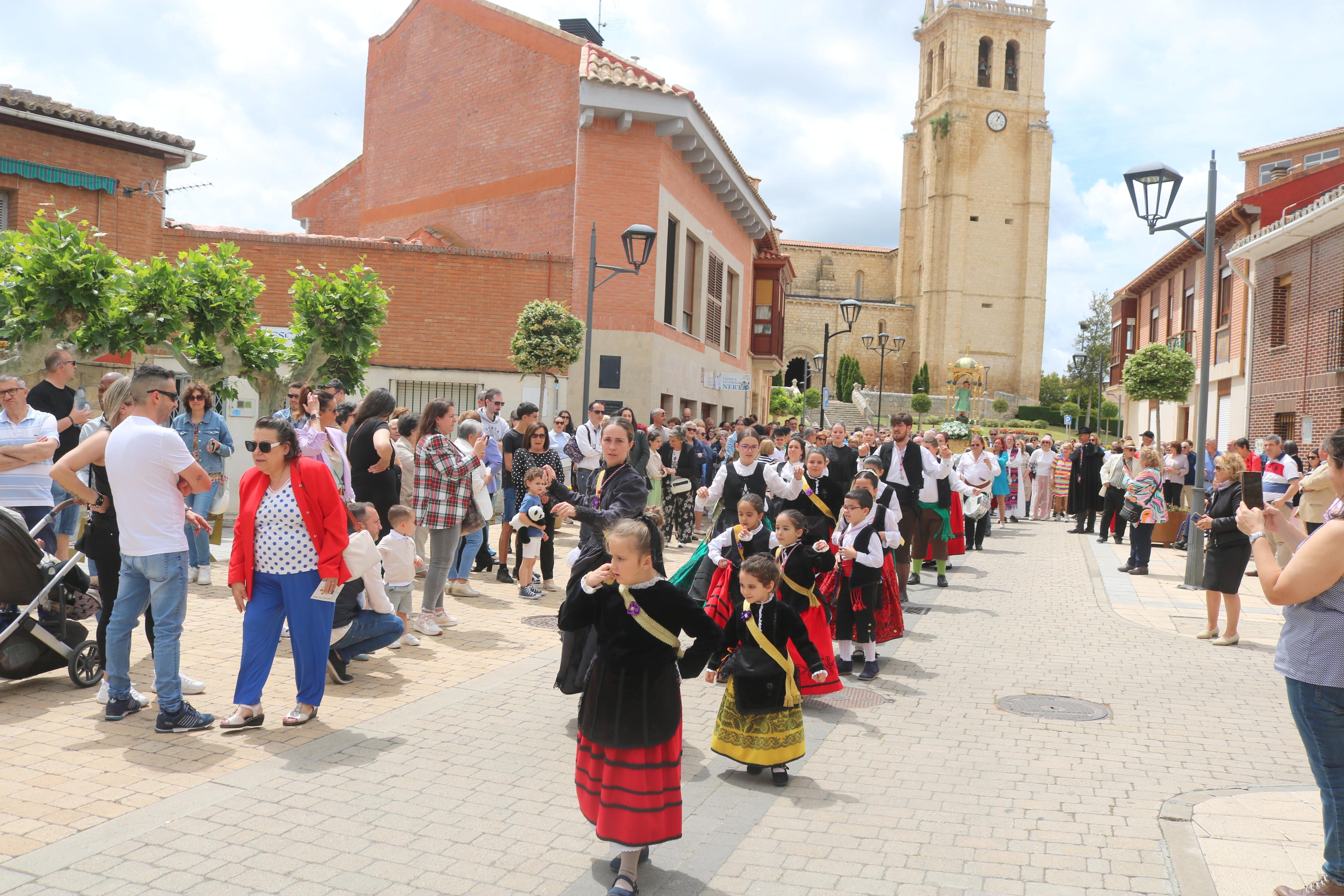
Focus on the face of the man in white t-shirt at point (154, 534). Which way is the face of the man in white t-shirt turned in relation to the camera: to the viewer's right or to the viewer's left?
to the viewer's right

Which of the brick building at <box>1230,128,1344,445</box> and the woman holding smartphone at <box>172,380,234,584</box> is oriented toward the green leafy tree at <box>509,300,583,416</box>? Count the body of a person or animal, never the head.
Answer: the brick building

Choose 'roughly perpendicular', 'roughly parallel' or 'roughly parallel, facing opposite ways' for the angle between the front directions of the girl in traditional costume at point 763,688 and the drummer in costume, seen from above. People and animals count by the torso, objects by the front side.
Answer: roughly parallel

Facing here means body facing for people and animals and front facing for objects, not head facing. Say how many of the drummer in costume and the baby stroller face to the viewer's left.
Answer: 1

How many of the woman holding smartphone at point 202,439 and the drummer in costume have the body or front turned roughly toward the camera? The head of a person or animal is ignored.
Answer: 2

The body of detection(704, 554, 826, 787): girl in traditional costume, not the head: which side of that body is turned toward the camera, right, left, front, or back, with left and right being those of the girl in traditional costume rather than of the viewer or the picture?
front

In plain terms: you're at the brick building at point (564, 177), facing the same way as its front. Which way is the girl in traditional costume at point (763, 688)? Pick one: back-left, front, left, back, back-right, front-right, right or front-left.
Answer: front-right

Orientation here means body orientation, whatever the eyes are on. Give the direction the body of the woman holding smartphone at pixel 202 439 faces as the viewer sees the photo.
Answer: toward the camera

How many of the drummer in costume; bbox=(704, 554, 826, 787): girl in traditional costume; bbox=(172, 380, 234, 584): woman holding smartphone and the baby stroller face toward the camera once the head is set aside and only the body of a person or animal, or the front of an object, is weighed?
3

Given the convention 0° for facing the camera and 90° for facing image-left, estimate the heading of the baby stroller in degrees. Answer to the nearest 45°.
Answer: approximately 90°

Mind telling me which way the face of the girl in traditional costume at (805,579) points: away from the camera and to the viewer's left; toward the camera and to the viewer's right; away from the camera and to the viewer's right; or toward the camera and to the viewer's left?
toward the camera and to the viewer's left

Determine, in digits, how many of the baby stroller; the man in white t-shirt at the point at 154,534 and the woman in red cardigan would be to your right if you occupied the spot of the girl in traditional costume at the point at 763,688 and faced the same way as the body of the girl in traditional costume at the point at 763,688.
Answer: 3

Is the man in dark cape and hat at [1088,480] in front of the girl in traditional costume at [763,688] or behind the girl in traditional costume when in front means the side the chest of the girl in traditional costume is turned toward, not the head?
behind

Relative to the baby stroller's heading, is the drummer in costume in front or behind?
behind

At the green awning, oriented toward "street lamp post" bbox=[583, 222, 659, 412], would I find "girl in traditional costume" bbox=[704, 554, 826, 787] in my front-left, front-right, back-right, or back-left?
front-right
